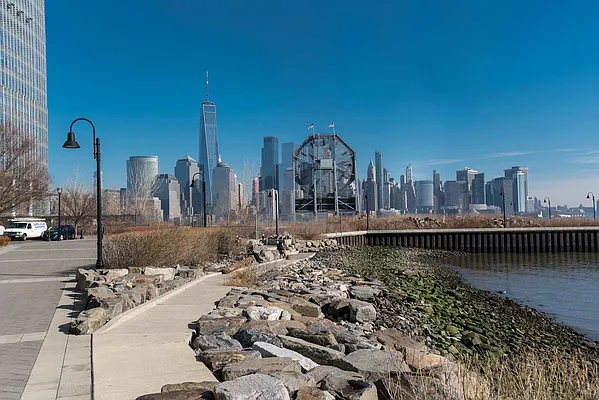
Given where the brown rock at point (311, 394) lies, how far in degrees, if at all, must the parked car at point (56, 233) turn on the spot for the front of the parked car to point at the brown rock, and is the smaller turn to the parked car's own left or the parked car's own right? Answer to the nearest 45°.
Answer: approximately 90° to the parked car's own left

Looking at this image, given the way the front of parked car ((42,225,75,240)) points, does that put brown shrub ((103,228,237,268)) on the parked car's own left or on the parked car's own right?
on the parked car's own left

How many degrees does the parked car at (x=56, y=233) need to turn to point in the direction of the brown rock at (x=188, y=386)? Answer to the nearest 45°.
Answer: approximately 90° to its left

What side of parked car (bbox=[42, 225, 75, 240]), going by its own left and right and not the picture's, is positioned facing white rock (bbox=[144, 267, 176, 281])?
left

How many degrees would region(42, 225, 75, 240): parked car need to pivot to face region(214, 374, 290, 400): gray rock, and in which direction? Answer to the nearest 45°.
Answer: approximately 90° to its left

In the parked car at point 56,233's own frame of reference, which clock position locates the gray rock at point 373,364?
The gray rock is roughly at 9 o'clock from the parked car.

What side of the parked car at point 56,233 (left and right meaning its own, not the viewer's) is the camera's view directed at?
left

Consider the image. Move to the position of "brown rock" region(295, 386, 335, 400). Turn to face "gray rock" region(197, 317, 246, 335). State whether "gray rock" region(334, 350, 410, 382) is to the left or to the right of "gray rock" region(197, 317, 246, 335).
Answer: right

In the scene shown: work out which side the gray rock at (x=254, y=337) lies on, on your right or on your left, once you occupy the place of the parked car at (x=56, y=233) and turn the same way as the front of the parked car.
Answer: on your left
